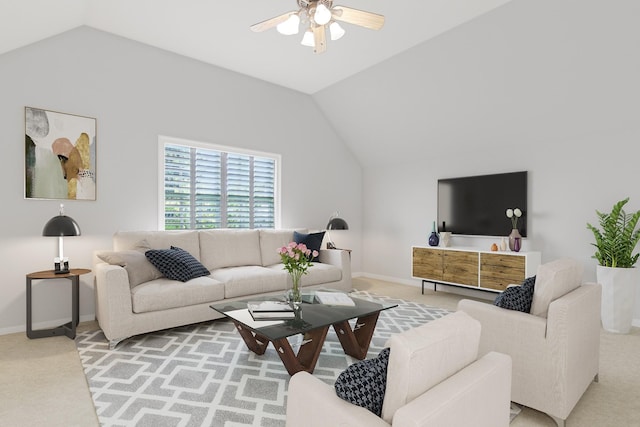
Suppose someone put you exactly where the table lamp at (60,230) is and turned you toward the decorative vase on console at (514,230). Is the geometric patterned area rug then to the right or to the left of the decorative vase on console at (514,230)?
right

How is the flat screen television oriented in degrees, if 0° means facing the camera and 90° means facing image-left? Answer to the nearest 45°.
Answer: approximately 45°

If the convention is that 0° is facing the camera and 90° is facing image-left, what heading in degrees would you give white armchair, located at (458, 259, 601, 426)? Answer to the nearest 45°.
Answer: approximately 135°

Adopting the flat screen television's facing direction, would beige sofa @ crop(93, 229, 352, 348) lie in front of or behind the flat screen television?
in front

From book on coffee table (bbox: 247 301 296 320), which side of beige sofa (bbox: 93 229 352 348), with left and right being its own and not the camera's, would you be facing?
front

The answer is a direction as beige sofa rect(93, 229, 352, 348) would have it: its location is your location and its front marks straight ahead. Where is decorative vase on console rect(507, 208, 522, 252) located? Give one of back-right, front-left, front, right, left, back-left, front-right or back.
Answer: front-left

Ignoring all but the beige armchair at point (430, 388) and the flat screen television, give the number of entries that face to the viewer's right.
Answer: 0

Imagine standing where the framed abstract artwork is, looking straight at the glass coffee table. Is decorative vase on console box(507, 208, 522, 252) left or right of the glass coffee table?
left

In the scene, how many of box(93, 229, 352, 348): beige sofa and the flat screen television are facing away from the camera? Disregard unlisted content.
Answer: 0

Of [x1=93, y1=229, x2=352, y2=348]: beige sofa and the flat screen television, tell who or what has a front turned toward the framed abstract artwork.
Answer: the flat screen television

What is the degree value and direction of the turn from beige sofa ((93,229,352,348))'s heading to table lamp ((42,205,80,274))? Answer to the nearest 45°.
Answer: approximately 135° to its right

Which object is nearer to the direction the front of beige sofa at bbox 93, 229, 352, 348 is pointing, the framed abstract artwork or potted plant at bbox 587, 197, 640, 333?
the potted plant

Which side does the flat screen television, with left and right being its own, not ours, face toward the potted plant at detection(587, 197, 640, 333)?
left

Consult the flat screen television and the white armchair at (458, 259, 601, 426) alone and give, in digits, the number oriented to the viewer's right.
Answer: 0

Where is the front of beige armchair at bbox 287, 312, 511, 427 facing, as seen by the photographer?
facing away from the viewer and to the left of the viewer
